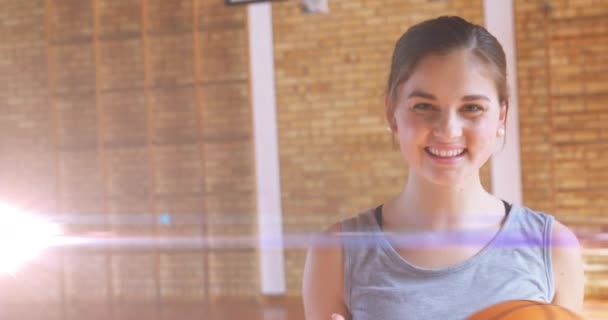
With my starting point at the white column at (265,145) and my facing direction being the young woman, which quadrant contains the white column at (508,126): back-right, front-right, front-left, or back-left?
front-left

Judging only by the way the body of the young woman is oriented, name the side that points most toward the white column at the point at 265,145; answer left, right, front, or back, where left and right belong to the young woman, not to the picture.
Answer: back

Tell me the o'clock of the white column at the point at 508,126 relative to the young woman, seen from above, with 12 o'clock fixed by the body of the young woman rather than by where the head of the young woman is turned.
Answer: The white column is roughly at 6 o'clock from the young woman.

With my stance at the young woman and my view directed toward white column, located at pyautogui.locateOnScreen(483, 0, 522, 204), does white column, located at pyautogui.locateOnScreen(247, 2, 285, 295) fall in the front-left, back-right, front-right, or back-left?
front-left

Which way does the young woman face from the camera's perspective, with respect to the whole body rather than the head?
toward the camera

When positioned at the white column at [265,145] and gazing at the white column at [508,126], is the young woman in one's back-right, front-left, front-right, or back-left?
front-right

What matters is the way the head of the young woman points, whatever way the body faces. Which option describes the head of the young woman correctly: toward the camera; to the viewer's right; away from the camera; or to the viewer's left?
toward the camera
